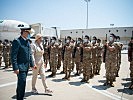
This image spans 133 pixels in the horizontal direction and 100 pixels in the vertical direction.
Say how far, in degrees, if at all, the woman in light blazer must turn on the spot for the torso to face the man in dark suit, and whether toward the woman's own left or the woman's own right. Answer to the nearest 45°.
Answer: approximately 45° to the woman's own right

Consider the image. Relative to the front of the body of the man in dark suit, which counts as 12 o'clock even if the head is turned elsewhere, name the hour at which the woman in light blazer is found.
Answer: The woman in light blazer is roughly at 8 o'clock from the man in dark suit.

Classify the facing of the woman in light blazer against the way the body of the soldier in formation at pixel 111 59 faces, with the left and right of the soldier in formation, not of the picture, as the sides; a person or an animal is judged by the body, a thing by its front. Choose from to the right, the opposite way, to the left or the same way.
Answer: to the left

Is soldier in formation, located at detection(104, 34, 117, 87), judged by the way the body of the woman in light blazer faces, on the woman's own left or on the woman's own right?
on the woman's own left

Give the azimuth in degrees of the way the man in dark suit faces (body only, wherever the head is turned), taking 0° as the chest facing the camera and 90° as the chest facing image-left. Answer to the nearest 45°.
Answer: approximately 315°

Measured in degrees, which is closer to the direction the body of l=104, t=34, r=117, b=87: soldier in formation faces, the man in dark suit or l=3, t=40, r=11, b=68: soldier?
the man in dark suit

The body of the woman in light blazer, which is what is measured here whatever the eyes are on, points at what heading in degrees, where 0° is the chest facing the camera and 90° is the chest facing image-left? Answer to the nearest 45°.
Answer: approximately 315°
